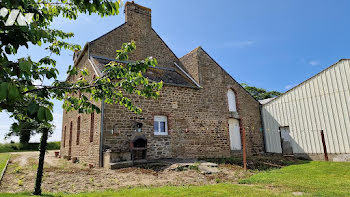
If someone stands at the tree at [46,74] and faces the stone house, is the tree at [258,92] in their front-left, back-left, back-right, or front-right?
front-right

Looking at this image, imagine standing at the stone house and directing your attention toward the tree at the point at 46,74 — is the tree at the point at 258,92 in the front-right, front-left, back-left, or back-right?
back-left
